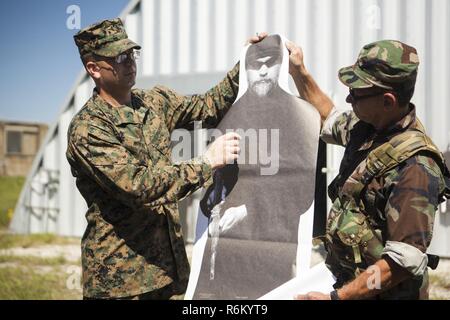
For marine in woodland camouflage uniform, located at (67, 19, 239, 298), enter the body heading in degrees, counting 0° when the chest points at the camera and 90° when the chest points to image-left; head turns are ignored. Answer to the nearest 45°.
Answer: approximately 315°

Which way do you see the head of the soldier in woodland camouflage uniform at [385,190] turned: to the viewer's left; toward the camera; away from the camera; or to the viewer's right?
to the viewer's left

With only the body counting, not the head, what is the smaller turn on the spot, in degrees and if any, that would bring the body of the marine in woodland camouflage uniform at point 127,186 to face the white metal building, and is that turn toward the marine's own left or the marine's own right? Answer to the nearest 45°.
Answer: approximately 135° to the marine's own left
